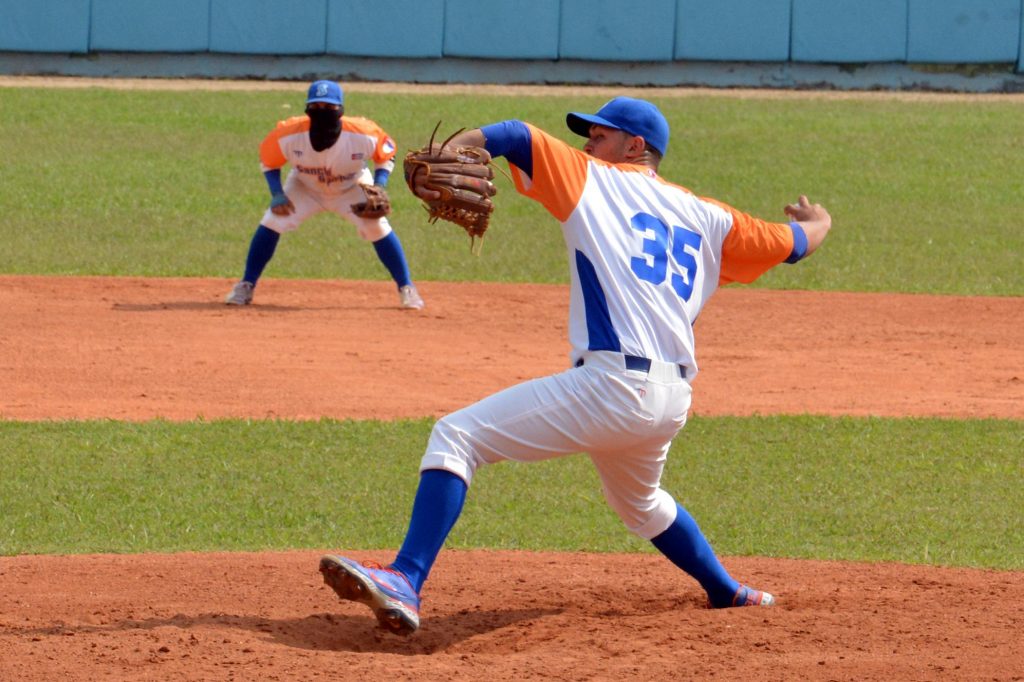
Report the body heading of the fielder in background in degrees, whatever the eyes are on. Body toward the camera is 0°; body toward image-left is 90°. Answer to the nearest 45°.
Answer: approximately 0°
